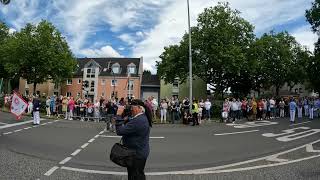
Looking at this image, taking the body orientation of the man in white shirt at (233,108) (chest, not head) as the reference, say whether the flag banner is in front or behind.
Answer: in front

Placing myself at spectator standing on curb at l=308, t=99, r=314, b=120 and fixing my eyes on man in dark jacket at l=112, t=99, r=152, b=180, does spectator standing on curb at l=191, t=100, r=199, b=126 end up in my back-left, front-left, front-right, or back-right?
front-right

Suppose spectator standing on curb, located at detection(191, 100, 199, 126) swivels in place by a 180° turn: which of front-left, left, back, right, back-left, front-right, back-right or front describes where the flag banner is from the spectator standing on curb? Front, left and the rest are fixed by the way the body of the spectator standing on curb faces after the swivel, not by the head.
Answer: back-left

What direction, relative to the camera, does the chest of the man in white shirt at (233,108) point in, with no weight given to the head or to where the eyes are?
toward the camera

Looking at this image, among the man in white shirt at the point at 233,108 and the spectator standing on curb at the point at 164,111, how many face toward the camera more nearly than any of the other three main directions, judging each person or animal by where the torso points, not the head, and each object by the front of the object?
2

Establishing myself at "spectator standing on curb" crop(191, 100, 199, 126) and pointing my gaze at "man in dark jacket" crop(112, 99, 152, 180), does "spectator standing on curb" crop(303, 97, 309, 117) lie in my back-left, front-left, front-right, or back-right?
back-left

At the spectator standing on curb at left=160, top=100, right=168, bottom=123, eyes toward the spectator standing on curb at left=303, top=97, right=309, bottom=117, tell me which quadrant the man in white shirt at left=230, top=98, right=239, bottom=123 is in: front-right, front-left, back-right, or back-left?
front-right

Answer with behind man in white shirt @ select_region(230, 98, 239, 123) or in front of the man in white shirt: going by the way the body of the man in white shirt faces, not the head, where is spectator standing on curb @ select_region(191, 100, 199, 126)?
in front

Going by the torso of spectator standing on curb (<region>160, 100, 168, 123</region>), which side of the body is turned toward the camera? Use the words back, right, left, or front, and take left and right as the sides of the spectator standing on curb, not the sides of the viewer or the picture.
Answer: front

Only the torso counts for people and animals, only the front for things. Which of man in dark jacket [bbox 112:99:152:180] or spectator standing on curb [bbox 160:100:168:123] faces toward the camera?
the spectator standing on curb

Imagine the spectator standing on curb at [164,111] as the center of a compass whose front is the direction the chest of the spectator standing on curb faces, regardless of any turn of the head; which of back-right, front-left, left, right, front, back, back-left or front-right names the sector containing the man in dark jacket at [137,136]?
front
